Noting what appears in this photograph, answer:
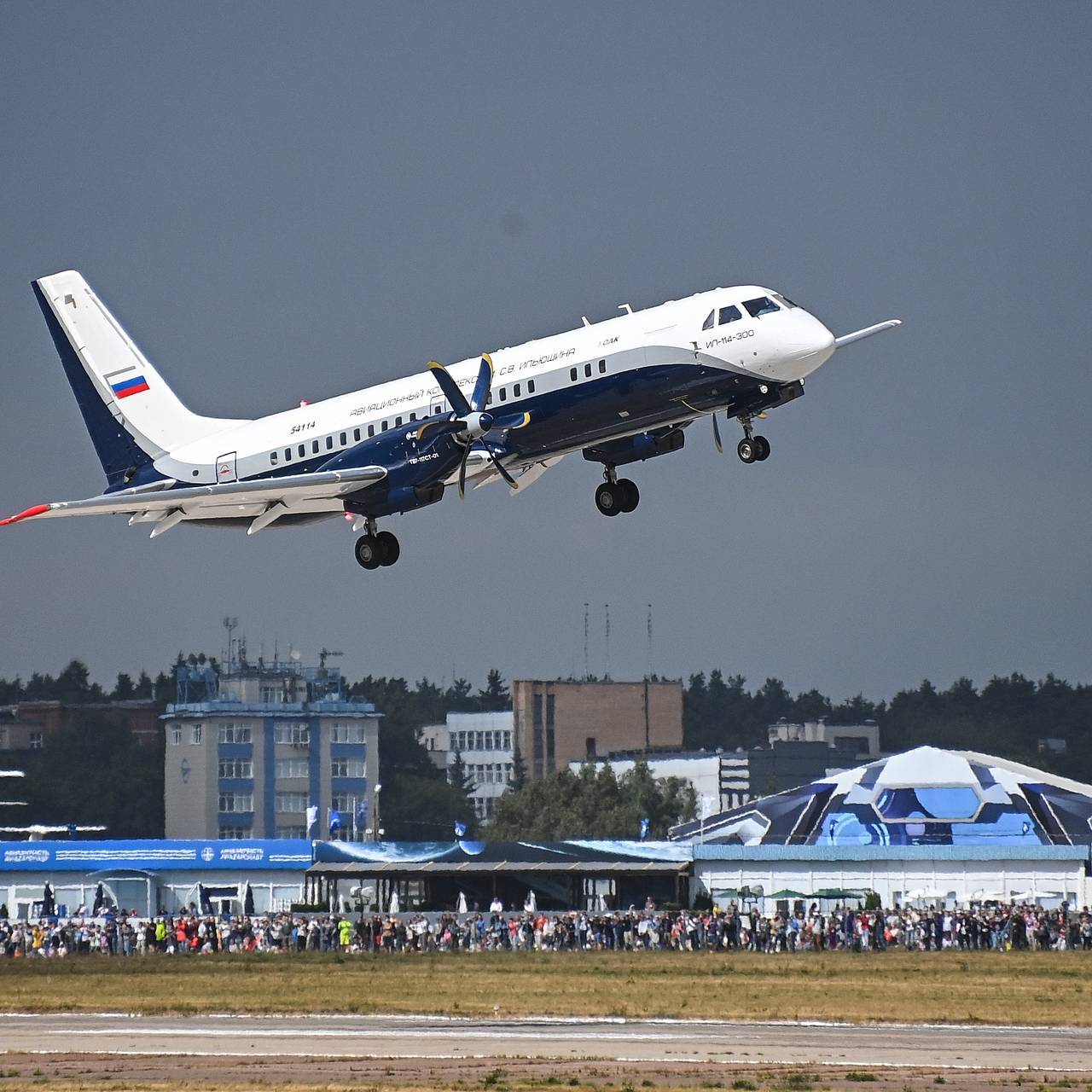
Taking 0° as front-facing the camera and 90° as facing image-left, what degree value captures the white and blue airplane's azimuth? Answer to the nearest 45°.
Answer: approximately 315°
